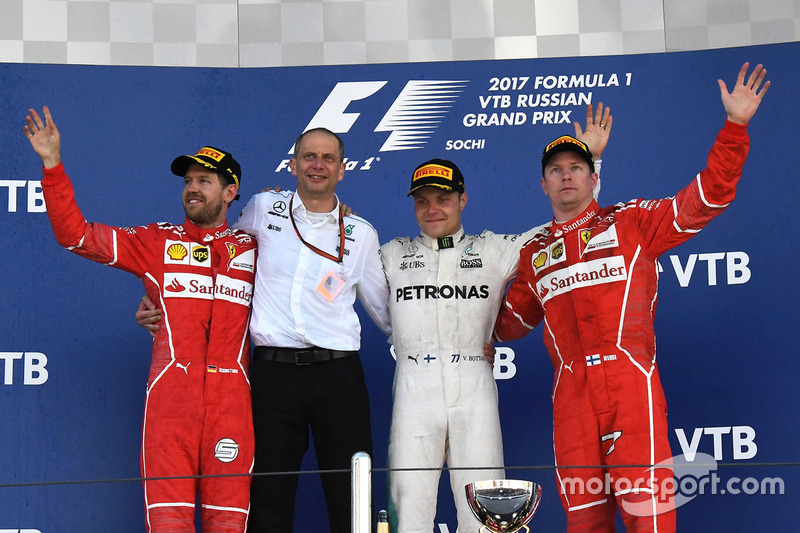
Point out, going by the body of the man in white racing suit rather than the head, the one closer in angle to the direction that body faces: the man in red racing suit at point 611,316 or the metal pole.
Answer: the metal pole

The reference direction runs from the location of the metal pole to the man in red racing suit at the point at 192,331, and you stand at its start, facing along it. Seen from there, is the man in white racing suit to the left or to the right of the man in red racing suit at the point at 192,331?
right

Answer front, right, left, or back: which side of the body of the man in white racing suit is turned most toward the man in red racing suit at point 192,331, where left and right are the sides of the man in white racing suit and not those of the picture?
right

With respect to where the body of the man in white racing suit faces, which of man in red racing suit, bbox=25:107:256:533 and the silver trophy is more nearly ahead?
the silver trophy

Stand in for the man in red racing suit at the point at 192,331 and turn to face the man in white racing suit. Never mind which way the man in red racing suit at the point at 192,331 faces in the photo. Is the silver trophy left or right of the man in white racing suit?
right

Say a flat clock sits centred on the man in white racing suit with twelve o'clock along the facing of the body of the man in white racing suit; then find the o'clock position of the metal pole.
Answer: The metal pole is roughly at 12 o'clock from the man in white racing suit.

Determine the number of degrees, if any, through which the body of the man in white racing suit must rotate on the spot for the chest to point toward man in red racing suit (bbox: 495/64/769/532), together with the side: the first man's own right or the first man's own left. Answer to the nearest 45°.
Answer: approximately 45° to the first man's own left

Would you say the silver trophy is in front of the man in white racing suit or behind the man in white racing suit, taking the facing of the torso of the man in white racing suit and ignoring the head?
in front

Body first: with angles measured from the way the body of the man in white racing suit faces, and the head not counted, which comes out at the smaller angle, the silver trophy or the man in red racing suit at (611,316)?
the silver trophy

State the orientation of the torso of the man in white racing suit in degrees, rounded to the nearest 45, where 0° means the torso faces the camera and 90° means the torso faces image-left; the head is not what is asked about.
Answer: approximately 0°
